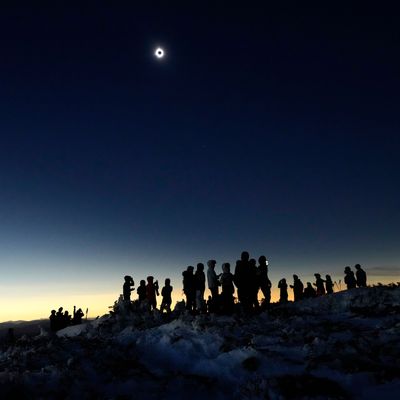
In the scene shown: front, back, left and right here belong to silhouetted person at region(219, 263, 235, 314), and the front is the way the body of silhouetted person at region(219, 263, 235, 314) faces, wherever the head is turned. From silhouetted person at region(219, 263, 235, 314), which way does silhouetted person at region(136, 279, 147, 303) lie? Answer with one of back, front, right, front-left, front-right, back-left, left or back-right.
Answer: front-left

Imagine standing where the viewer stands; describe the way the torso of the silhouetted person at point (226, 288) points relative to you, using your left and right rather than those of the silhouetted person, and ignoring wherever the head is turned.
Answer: facing away from the viewer

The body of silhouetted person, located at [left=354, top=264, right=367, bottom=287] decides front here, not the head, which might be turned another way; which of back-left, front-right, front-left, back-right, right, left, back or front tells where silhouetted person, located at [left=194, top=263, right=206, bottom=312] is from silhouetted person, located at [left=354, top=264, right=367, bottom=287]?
front-left

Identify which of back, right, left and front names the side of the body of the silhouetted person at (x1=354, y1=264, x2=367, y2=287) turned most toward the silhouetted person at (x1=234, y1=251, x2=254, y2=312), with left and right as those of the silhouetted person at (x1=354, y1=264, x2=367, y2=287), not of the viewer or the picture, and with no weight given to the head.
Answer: left

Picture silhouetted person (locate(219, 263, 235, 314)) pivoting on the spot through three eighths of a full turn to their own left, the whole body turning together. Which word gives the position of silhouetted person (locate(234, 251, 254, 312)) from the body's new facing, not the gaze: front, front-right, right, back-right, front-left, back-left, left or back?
left

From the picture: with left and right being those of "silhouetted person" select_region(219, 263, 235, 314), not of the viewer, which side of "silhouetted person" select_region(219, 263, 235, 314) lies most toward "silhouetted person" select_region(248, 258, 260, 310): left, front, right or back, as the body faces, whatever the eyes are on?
right

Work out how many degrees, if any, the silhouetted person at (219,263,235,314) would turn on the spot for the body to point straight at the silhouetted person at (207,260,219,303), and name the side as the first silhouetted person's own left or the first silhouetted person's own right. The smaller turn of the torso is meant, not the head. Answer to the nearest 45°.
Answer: approximately 90° to the first silhouetted person's own left

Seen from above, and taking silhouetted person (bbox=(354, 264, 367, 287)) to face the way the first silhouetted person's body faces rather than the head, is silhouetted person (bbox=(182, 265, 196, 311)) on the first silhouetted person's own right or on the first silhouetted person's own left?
on the first silhouetted person's own left
